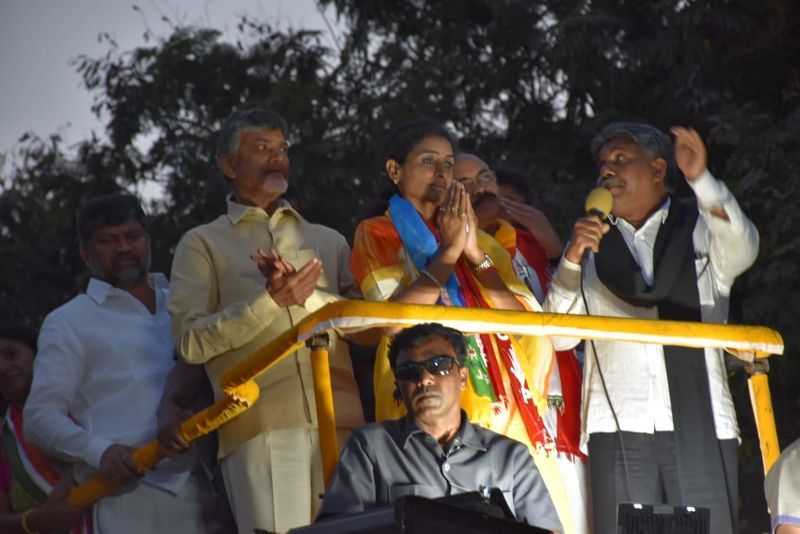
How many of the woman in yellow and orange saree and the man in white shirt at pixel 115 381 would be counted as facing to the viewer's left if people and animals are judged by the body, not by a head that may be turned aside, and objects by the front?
0

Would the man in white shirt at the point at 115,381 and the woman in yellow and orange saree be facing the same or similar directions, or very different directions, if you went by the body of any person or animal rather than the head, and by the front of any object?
same or similar directions

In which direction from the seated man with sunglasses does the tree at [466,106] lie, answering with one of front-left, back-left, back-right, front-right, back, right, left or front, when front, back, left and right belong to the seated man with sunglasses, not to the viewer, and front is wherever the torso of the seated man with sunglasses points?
back

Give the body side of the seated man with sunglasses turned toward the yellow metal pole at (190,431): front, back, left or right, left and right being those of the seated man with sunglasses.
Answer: right

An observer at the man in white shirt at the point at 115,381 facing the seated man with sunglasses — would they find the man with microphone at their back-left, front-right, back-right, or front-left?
front-left

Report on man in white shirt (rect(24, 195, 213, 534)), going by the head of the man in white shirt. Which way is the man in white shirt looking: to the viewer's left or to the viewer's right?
to the viewer's right

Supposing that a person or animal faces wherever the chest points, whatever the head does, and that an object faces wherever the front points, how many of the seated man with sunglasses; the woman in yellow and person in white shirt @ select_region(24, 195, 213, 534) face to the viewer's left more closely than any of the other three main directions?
0

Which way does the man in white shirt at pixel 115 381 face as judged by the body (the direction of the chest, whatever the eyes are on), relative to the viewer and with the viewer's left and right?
facing the viewer and to the right of the viewer

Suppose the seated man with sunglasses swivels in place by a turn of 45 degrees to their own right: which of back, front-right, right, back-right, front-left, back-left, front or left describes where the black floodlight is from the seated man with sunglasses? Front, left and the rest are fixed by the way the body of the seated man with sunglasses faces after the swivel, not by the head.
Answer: back-left

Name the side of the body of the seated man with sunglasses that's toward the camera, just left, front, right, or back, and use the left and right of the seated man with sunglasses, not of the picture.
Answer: front
